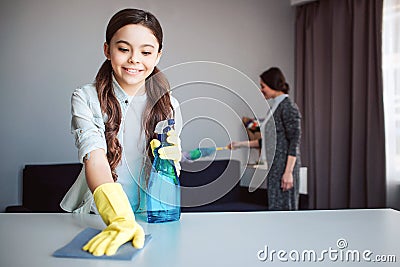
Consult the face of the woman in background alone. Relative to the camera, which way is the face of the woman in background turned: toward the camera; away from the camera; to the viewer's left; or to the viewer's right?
to the viewer's left

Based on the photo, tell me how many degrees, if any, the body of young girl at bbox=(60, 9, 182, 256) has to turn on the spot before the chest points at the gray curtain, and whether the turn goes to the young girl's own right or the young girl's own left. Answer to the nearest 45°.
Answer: approximately 135° to the young girl's own left

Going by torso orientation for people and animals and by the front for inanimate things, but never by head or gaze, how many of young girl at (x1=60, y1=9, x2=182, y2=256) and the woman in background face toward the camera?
1

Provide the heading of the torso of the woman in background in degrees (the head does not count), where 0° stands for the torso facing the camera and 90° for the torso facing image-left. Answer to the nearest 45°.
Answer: approximately 90°

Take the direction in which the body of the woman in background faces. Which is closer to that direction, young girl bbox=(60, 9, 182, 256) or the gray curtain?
the young girl

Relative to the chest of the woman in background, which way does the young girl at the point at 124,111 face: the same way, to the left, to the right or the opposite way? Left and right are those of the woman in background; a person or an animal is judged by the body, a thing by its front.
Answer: to the left

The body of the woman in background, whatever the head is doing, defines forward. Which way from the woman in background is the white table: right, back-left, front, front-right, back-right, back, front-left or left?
left

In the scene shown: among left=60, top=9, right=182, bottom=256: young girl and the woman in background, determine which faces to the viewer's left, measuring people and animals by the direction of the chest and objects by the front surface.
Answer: the woman in background

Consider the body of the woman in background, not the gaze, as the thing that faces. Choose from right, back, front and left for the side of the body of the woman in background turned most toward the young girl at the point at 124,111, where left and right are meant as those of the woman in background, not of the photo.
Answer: left

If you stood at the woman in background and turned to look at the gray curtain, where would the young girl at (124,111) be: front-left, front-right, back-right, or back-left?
back-right

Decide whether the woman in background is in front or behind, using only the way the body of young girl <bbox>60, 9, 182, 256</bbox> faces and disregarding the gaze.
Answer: behind
